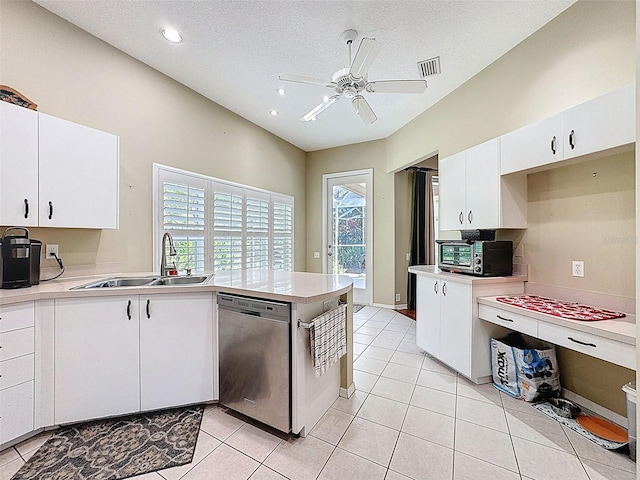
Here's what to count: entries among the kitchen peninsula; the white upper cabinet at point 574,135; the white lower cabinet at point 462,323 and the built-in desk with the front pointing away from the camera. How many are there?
0

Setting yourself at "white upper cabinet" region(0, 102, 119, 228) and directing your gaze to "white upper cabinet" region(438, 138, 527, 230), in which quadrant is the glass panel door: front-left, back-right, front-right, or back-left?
front-left

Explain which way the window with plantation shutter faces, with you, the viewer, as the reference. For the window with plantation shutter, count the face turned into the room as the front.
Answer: facing the viewer and to the right of the viewer

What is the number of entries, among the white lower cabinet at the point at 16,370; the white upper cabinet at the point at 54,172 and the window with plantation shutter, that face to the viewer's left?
0

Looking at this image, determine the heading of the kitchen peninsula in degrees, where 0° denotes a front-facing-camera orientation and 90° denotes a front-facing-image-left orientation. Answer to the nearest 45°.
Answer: approximately 0°

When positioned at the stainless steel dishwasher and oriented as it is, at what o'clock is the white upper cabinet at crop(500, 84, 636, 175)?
The white upper cabinet is roughly at 8 o'clock from the stainless steel dishwasher.

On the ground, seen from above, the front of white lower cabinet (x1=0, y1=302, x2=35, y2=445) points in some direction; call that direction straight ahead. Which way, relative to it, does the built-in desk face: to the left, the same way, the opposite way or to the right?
the opposite way

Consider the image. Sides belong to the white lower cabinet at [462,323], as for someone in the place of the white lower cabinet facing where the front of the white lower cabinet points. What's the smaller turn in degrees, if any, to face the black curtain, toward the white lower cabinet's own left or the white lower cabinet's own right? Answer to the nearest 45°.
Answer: approximately 135° to the white lower cabinet's own right

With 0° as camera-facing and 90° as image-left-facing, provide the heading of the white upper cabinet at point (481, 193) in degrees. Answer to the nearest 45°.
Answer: approximately 45°

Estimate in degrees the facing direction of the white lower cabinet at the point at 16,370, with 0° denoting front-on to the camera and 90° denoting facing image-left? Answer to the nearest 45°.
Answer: approximately 315°

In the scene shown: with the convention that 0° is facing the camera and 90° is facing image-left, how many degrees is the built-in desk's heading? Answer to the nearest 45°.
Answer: approximately 45°

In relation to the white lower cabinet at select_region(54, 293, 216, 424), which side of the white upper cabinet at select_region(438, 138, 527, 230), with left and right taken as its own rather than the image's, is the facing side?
front

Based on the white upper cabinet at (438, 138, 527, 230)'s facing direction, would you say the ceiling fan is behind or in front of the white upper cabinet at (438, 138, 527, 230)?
in front

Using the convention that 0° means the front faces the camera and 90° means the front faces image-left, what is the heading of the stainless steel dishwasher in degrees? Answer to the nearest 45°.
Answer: approximately 45°
